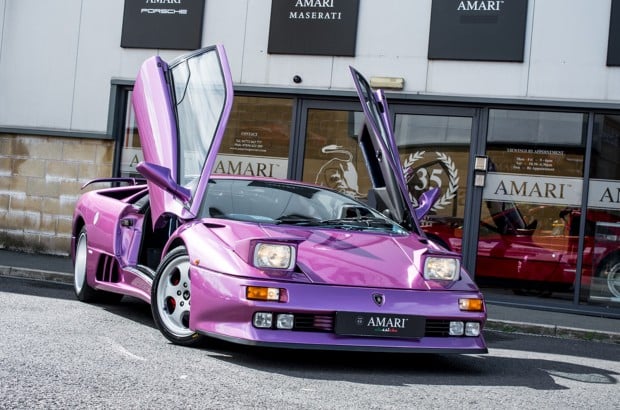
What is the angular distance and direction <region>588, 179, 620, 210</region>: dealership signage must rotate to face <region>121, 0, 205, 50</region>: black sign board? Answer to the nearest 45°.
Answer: approximately 90° to its right

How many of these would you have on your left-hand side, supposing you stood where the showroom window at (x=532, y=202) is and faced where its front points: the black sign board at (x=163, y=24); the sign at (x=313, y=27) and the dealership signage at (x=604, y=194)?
1

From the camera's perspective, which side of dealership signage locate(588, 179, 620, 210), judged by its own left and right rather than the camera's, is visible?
front

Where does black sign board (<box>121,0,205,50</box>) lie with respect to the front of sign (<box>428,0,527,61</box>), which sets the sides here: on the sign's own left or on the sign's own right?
on the sign's own right

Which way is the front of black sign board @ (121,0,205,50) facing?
toward the camera

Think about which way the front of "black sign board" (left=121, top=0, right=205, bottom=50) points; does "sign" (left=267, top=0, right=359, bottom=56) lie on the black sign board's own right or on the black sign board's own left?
on the black sign board's own left

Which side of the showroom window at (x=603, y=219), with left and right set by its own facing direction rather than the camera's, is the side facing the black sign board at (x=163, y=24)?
right

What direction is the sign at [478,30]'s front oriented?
toward the camera

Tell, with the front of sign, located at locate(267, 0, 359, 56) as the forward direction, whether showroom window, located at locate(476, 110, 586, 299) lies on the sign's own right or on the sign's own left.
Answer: on the sign's own left

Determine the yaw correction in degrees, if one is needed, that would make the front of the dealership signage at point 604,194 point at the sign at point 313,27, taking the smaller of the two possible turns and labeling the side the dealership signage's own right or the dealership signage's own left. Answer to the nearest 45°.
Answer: approximately 90° to the dealership signage's own right

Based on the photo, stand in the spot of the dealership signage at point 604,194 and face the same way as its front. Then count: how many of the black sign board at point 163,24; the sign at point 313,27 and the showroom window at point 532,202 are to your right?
3

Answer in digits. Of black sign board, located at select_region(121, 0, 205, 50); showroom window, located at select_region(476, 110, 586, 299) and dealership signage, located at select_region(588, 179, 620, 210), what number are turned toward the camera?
3
